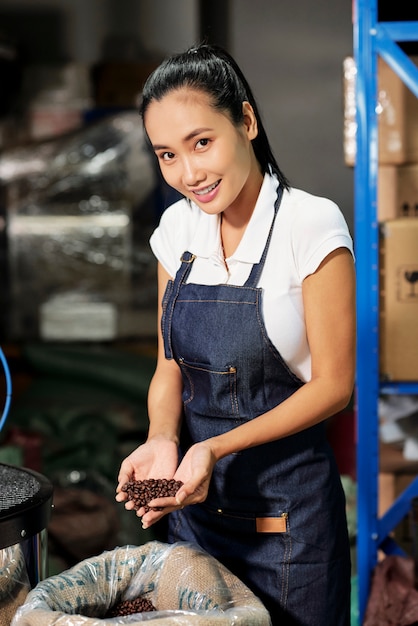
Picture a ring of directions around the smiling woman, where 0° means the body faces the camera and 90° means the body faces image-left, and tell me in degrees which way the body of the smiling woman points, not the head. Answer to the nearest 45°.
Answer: approximately 45°

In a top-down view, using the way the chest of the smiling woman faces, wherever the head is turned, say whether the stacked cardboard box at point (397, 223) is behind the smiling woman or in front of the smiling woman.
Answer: behind

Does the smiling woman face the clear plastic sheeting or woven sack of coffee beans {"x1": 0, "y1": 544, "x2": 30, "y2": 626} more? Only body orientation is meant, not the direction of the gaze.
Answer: the woven sack of coffee beans

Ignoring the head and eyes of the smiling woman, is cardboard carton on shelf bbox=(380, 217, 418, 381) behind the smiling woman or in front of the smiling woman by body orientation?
behind

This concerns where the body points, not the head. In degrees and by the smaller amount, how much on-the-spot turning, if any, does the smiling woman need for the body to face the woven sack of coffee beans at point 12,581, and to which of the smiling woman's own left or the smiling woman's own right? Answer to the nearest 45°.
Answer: approximately 45° to the smiling woman's own right

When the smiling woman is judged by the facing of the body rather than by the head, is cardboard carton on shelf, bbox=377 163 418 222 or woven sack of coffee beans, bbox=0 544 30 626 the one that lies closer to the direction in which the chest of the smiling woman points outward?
the woven sack of coffee beans
